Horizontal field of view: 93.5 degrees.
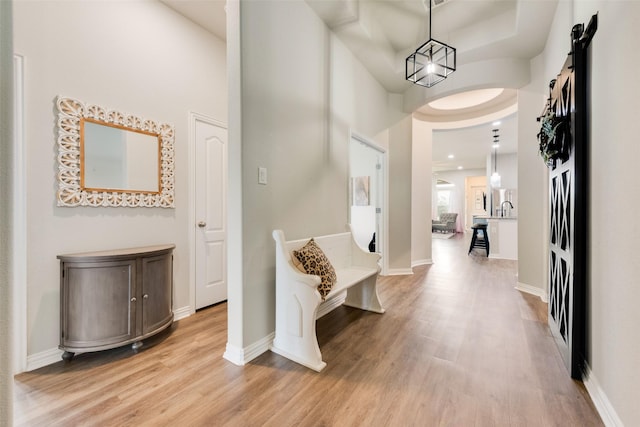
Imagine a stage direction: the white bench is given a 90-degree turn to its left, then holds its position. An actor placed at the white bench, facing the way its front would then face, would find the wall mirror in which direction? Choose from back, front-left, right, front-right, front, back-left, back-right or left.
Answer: back-left

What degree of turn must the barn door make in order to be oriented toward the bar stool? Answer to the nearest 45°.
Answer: approximately 90° to its right

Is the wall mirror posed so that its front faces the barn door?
yes

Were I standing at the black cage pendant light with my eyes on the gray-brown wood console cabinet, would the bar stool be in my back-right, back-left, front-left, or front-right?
back-right

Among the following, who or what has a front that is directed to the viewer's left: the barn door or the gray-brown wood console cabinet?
the barn door

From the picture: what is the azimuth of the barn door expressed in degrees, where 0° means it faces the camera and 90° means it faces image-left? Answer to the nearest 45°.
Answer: approximately 90°

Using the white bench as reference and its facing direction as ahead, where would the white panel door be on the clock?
The white panel door is roughly at 6 o'clock from the white bench.

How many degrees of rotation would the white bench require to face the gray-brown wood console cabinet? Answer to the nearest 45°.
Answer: approximately 135° to its right

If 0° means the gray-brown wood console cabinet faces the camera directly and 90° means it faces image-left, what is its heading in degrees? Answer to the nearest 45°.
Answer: approximately 315°

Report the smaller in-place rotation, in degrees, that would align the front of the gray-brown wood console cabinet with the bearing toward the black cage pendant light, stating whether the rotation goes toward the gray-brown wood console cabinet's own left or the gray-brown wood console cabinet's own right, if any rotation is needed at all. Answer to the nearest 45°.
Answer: approximately 45° to the gray-brown wood console cabinet's own left
